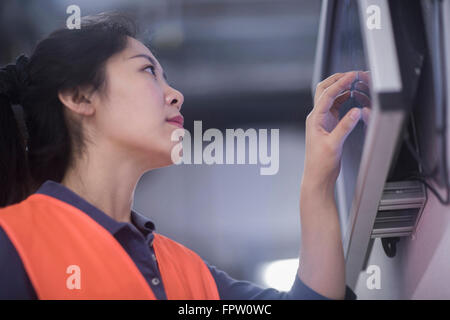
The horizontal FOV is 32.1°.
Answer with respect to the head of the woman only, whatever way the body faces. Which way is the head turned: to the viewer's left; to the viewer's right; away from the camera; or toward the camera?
to the viewer's right

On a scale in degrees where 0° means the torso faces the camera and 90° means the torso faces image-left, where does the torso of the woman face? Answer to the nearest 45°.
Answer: approximately 315°
